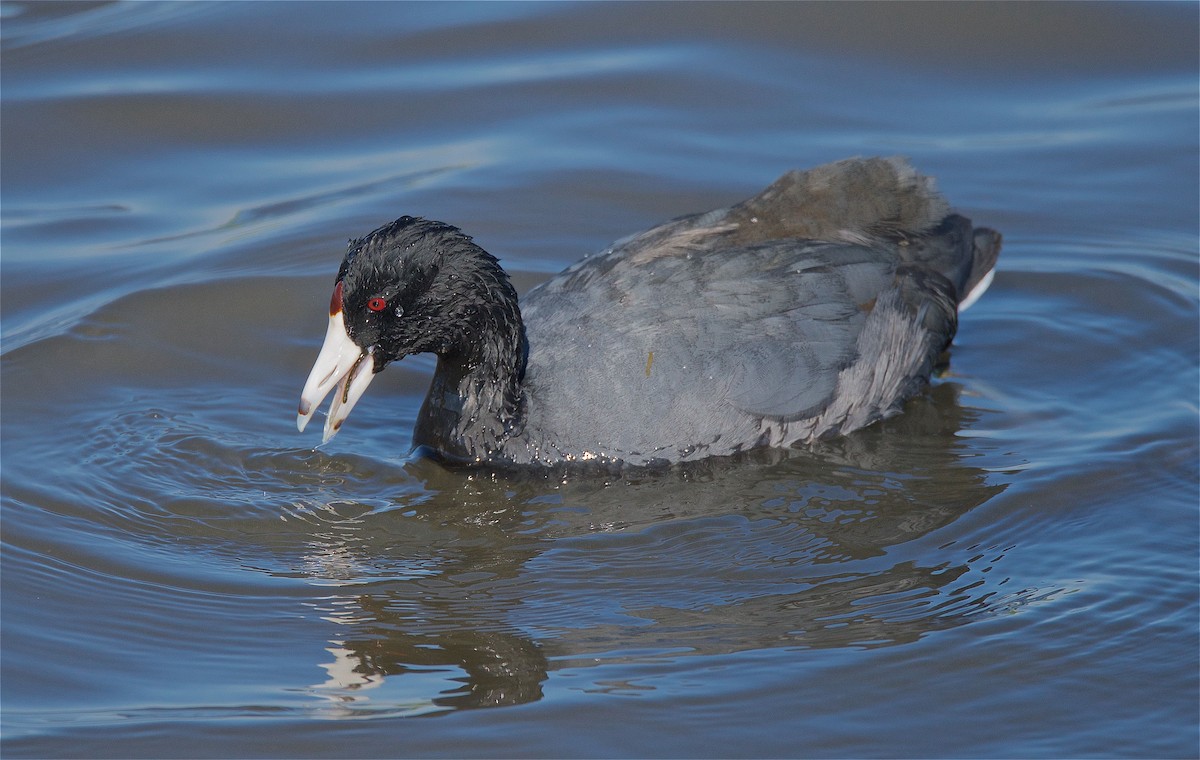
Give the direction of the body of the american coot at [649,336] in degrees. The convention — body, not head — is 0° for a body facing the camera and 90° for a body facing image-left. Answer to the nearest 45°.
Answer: approximately 90°
